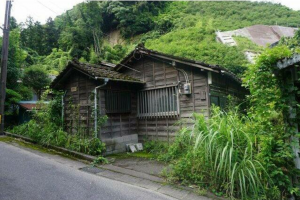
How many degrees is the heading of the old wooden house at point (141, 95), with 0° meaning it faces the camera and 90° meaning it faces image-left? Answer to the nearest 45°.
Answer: approximately 0°

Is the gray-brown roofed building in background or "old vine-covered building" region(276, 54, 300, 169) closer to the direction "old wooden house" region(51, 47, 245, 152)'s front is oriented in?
the old vine-covered building

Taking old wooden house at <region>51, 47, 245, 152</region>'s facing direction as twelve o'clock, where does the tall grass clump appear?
The tall grass clump is roughly at 11 o'clock from the old wooden house.

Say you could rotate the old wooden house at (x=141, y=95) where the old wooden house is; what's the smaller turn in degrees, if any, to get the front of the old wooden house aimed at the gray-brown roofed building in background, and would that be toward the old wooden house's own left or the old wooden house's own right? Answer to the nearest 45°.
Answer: approximately 135° to the old wooden house's own left

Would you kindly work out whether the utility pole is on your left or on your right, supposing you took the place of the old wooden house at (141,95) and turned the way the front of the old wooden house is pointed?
on your right

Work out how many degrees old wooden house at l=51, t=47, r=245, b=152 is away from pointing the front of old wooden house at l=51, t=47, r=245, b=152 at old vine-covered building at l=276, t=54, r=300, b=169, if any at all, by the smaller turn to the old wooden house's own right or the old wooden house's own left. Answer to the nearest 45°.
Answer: approximately 45° to the old wooden house's own left
